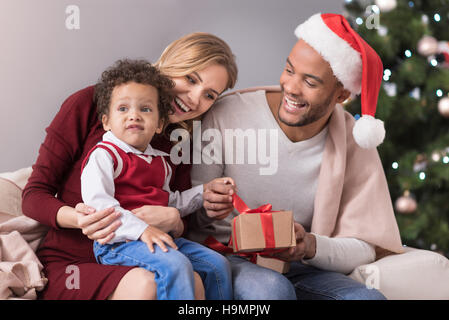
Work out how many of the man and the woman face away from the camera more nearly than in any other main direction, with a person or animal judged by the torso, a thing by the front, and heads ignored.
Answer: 0

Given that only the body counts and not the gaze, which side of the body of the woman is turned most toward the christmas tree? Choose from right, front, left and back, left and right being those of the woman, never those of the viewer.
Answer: left

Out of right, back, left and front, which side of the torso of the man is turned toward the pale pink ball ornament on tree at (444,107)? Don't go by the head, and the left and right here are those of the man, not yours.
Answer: back

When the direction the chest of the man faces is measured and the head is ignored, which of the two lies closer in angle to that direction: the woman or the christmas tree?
the woman

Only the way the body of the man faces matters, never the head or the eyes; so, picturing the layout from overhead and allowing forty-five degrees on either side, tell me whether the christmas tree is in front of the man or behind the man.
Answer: behind

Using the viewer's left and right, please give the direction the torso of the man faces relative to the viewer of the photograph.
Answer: facing the viewer and to the left of the viewer

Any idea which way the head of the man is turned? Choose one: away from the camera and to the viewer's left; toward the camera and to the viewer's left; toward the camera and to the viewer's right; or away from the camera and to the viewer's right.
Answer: toward the camera and to the viewer's left

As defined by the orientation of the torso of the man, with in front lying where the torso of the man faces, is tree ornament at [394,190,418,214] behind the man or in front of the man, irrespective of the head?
behind

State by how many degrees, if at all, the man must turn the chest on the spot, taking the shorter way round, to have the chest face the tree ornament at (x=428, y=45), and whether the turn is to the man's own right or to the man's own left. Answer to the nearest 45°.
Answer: approximately 180°

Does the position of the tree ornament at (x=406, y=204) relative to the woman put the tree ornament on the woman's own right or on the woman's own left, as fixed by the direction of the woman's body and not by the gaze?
on the woman's own left
